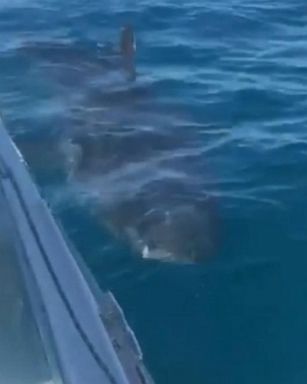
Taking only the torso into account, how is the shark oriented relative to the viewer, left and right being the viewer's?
facing the viewer and to the right of the viewer
